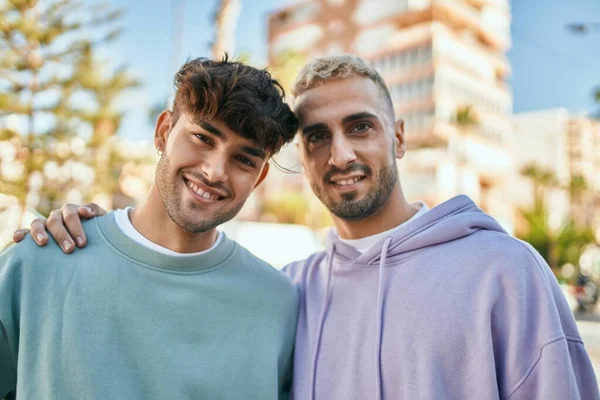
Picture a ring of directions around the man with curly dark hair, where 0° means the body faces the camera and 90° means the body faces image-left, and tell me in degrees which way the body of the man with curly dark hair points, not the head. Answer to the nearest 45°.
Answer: approximately 0°

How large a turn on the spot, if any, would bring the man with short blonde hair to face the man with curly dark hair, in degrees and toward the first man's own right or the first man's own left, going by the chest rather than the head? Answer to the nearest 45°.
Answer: approximately 45° to the first man's own right

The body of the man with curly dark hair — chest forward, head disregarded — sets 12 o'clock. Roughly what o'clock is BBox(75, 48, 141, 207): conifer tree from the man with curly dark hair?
The conifer tree is roughly at 6 o'clock from the man with curly dark hair.

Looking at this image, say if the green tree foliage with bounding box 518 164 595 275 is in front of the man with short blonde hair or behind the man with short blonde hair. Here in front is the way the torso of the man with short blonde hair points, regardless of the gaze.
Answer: behind

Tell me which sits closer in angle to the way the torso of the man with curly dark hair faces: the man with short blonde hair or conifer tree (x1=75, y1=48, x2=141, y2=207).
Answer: the man with short blonde hair

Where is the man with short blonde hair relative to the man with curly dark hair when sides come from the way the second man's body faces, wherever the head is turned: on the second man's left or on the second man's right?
on the second man's left

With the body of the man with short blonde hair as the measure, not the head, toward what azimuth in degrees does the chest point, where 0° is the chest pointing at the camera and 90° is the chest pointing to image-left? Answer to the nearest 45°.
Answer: approximately 45°
